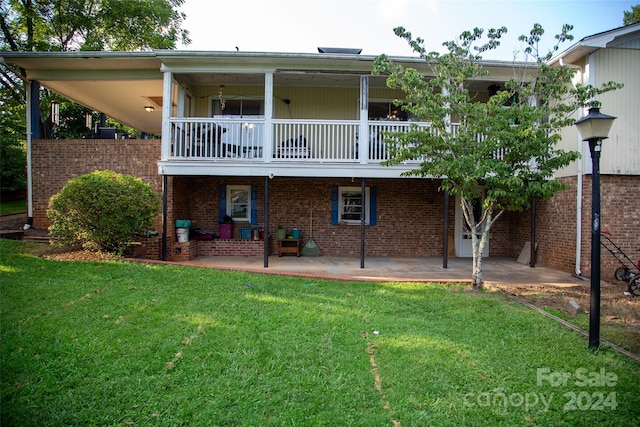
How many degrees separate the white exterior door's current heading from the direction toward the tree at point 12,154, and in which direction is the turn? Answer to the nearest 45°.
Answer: approximately 90° to its right

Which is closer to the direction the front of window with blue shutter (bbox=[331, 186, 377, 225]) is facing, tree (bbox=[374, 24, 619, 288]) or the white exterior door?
the tree

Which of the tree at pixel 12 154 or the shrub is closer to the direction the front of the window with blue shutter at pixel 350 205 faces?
the shrub

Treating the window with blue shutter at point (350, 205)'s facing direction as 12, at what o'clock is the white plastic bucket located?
The white plastic bucket is roughly at 2 o'clock from the window with blue shutter.

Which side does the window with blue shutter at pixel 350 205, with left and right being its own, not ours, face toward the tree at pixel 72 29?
right
